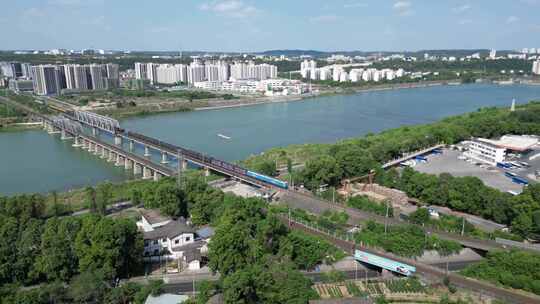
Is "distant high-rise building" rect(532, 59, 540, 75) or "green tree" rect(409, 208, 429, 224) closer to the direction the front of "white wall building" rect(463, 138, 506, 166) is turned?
the green tree

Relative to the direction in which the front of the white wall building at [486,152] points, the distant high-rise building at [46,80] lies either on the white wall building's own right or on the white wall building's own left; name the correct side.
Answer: on the white wall building's own right

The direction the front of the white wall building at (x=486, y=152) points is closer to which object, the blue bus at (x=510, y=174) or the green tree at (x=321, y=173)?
the green tree

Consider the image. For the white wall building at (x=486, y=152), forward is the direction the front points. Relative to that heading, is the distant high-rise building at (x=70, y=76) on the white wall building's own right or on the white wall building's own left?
on the white wall building's own right

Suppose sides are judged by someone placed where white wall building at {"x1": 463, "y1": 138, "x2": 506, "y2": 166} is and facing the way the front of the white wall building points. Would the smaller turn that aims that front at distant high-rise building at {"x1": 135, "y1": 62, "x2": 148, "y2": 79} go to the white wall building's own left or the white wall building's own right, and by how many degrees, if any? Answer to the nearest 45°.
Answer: approximately 90° to the white wall building's own right

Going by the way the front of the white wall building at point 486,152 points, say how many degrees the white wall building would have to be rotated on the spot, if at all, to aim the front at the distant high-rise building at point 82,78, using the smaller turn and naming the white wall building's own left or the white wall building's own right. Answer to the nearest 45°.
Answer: approximately 45° to the white wall building's own right

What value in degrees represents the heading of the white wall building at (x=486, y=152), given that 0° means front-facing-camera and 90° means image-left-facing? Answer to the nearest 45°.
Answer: approximately 45°

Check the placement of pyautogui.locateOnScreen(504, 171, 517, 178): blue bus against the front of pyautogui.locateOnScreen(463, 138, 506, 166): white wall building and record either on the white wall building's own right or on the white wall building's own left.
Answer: on the white wall building's own left
